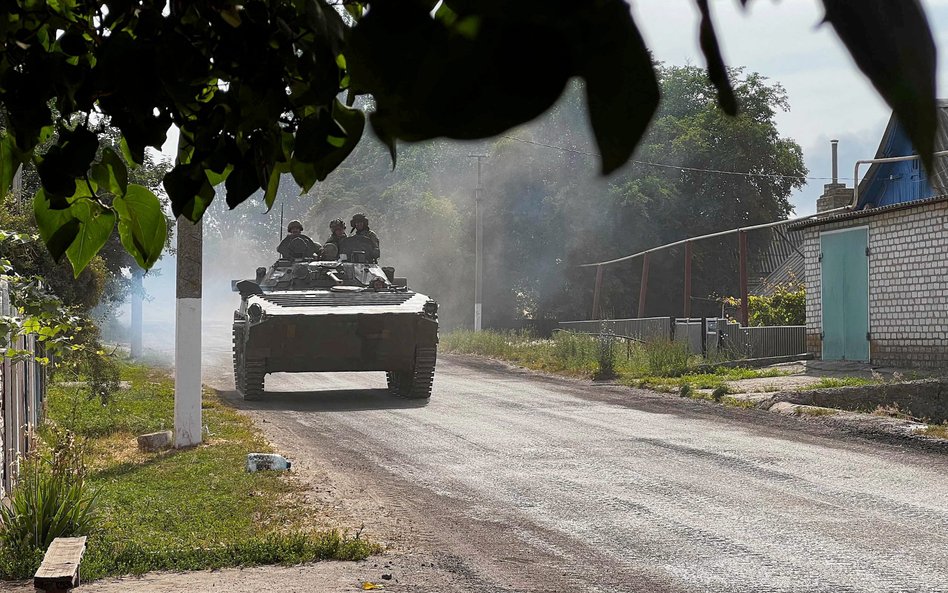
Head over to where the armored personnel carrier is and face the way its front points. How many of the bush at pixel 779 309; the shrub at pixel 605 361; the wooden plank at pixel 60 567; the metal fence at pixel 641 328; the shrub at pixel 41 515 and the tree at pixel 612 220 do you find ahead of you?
2

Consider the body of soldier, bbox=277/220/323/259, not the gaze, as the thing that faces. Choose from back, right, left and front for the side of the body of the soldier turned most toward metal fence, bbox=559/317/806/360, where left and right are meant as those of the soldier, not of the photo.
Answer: left

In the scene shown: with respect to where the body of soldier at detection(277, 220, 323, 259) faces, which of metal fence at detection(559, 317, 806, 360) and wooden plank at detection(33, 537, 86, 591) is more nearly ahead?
the wooden plank

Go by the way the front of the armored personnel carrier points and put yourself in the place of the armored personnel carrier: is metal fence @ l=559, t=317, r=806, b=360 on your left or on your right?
on your left

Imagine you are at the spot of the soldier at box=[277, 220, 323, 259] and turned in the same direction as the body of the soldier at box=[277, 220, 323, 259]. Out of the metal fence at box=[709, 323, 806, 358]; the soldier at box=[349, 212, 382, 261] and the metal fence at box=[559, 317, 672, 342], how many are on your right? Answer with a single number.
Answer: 0

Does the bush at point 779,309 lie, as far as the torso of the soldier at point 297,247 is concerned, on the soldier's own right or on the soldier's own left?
on the soldier's own left

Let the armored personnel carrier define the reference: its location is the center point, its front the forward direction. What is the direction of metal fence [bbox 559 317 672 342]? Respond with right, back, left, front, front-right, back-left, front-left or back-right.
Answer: back-left

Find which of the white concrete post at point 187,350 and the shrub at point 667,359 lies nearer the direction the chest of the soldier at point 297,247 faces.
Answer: the white concrete post

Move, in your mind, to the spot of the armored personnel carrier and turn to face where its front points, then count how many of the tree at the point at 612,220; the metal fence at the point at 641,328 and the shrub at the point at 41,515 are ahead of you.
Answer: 1

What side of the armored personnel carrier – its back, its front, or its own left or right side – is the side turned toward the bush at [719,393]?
left

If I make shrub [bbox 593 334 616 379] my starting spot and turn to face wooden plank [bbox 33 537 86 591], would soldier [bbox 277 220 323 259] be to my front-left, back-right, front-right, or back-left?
front-right

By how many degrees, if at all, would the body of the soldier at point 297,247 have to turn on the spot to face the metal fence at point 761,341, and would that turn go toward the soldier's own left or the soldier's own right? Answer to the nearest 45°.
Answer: approximately 90° to the soldier's own left

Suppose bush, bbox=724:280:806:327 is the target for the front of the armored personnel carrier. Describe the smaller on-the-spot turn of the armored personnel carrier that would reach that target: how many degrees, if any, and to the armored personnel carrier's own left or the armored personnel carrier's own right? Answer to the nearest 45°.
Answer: approximately 135° to the armored personnel carrier's own left

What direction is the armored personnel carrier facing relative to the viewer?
toward the camera

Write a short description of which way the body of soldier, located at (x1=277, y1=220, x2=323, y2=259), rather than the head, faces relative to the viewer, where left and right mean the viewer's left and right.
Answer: facing the viewer
